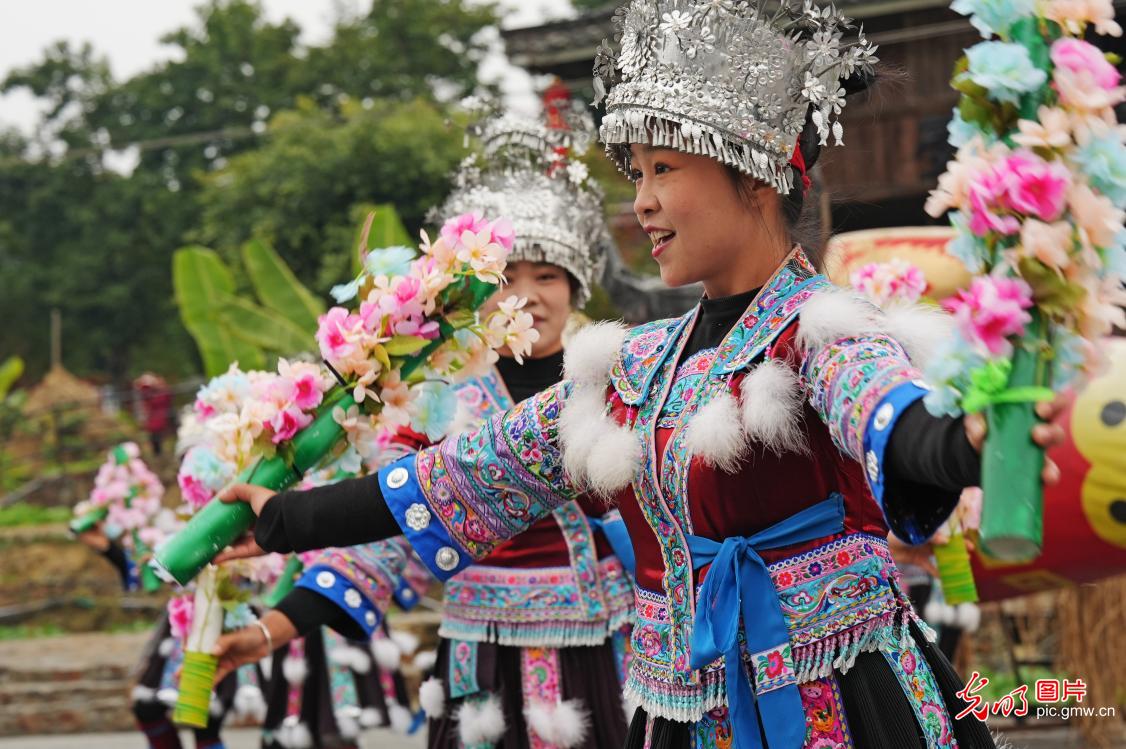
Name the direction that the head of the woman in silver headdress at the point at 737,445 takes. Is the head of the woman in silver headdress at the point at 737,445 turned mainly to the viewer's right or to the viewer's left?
to the viewer's left

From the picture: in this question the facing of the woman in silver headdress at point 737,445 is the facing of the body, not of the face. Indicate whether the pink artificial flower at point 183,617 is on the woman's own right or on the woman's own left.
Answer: on the woman's own right

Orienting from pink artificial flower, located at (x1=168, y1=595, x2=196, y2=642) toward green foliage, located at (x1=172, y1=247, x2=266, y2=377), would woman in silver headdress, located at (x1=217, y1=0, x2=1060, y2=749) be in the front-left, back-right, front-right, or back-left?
back-right

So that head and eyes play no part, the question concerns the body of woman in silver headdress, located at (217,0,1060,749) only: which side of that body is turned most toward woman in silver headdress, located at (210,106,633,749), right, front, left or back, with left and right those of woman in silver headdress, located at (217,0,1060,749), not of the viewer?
right

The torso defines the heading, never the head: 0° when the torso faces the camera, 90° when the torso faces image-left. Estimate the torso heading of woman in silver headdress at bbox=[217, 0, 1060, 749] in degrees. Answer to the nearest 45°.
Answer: approximately 45°

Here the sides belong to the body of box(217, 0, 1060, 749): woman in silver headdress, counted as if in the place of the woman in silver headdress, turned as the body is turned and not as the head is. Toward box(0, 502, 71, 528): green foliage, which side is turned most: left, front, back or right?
right

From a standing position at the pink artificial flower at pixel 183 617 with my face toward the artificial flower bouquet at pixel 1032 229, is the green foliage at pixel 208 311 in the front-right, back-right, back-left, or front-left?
back-left
